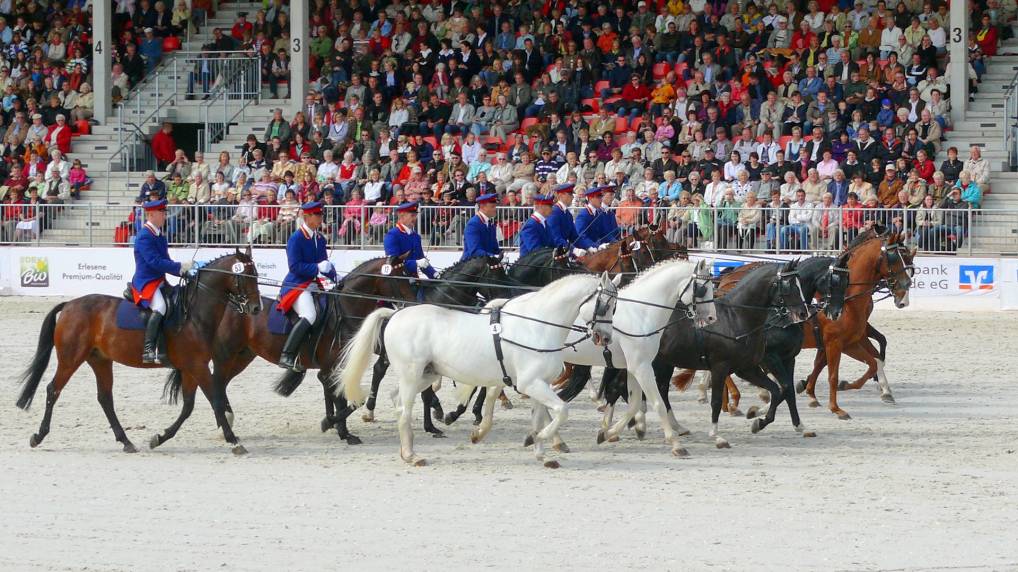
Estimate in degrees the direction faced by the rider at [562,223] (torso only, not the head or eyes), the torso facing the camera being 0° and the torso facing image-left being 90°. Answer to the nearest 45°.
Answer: approximately 270°

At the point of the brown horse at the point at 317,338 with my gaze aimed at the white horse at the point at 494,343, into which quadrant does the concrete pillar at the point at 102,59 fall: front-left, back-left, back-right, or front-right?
back-left

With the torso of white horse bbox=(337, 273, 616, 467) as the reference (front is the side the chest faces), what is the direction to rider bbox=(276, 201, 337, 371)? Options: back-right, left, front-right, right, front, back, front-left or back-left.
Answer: back-left

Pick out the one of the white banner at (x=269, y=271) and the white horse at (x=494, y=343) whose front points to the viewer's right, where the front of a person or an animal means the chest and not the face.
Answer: the white horse

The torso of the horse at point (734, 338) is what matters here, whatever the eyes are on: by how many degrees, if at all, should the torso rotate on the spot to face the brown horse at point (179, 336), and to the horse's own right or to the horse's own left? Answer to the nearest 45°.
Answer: approximately 180°

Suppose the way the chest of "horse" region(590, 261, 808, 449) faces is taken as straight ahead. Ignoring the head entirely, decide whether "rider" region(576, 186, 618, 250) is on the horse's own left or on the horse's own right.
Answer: on the horse's own left

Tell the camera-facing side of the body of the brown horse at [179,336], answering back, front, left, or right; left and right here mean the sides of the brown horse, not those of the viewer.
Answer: right

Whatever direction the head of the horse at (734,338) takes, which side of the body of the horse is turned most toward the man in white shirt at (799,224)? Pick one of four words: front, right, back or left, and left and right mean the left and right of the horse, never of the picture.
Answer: left

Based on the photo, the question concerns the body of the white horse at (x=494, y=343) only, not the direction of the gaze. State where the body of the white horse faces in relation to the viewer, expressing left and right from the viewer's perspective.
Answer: facing to the right of the viewer

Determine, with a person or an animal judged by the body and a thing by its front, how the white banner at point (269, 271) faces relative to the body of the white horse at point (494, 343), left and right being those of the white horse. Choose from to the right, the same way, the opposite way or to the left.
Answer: to the right
